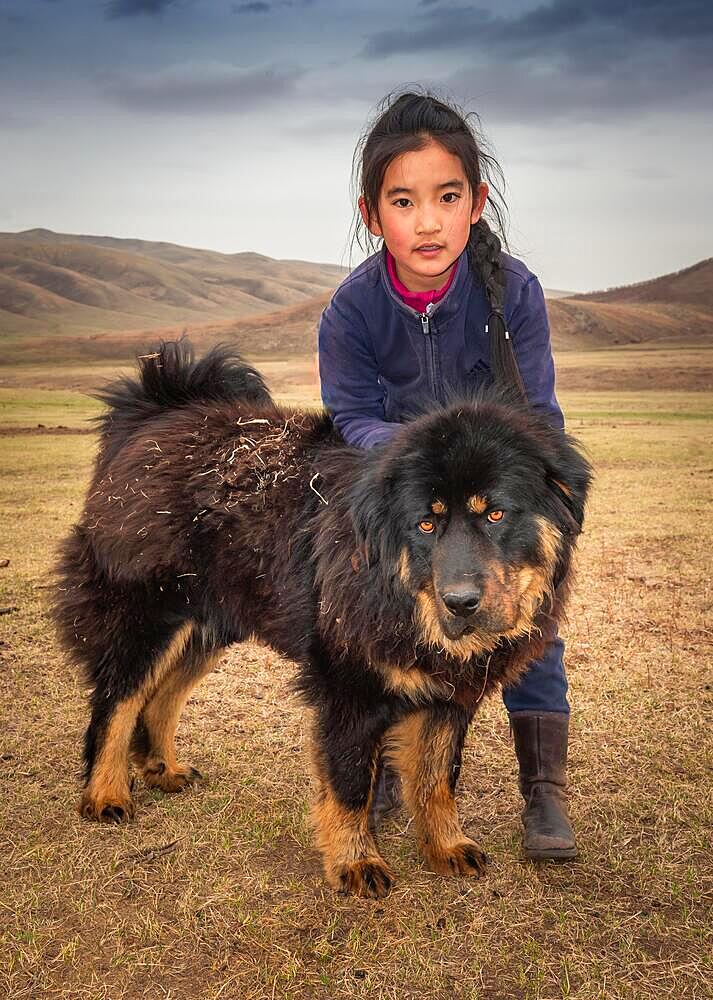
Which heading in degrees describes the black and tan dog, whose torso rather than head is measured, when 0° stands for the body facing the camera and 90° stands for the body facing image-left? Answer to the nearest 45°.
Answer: approximately 315°

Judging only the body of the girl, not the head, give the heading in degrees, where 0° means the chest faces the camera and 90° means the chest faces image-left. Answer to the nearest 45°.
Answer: approximately 0°
